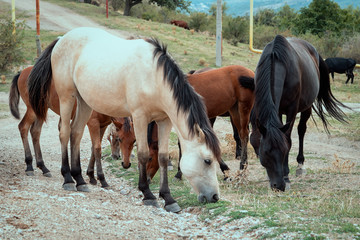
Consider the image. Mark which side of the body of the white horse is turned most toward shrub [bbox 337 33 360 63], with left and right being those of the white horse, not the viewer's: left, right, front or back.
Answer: left

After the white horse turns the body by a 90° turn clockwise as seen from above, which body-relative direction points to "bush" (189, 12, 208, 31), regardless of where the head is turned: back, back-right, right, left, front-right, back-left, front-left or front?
back-right

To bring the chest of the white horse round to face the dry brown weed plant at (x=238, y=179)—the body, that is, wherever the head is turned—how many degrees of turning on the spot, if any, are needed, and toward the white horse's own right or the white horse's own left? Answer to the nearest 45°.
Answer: approximately 90° to the white horse's own left

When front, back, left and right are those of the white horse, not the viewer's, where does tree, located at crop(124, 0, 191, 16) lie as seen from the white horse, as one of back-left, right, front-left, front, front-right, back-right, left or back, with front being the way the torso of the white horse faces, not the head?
back-left

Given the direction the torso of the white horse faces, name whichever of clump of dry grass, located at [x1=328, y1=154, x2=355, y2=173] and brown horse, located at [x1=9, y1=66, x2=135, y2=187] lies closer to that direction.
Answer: the clump of dry grass

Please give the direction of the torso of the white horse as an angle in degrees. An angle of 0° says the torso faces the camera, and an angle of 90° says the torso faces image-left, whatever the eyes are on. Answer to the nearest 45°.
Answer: approximately 315°

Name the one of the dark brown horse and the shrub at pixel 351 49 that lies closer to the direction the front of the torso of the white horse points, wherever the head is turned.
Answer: the dark brown horse

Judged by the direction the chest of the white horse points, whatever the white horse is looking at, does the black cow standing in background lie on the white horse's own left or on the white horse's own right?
on the white horse's own left

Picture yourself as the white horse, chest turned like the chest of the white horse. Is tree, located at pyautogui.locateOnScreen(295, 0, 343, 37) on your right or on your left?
on your left

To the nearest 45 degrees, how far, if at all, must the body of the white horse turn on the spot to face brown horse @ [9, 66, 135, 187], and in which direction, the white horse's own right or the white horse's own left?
approximately 135° to the white horse's own left
